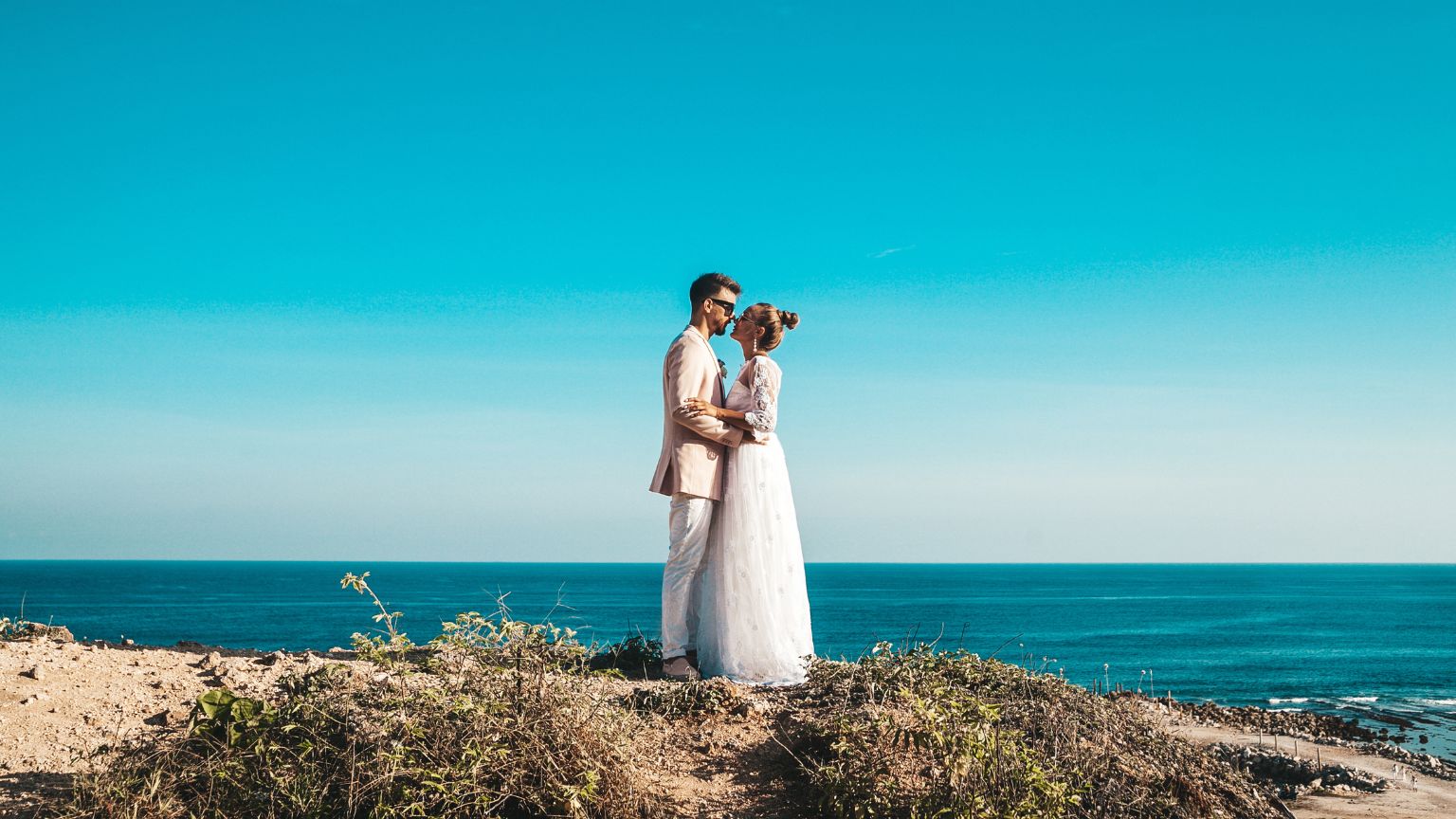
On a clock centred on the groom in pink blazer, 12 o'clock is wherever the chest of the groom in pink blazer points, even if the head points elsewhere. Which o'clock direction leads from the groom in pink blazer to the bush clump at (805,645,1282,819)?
The bush clump is roughly at 2 o'clock from the groom in pink blazer.

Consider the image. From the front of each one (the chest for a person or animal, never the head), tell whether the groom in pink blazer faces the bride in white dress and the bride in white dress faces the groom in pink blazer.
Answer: yes

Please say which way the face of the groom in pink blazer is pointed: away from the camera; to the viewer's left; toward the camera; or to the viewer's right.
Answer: to the viewer's right

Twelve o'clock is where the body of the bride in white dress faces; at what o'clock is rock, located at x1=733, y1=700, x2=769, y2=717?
The rock is roughly at 9 o'clock from the bride in white dress.

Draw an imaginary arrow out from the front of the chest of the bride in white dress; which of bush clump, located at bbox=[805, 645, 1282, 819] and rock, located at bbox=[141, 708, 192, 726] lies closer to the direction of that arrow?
the rock

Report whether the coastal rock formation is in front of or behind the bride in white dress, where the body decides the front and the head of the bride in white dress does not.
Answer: behind

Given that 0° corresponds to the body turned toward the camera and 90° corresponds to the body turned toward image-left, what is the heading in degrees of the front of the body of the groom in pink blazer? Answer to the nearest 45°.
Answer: approximately 270°

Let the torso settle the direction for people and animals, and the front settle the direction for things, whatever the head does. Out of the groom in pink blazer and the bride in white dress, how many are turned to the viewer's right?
1

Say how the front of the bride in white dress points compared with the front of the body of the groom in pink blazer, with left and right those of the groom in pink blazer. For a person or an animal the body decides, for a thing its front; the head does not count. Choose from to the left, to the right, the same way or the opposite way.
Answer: the opposite way

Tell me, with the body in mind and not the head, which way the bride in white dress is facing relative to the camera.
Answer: to the viewer's left

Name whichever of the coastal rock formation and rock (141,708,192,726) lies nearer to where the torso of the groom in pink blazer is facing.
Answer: the coastal rock formation
